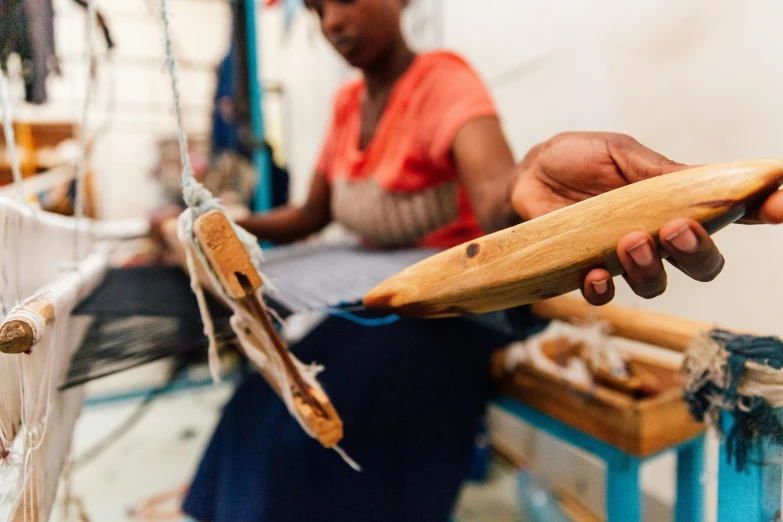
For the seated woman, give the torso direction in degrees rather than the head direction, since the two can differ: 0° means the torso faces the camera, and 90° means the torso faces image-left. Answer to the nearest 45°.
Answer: approximately 45°

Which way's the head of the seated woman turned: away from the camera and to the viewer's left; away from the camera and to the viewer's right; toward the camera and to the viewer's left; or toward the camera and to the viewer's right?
toward the camera and to the viewer's left
